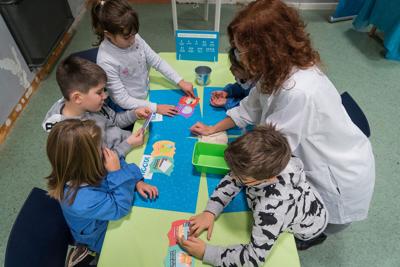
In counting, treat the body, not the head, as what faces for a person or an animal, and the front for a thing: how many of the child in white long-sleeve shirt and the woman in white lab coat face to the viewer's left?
1

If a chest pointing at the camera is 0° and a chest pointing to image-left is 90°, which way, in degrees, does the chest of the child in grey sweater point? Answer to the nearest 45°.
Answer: approximately 270°

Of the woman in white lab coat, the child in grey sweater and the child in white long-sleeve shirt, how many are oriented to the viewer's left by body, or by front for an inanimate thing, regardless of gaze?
1

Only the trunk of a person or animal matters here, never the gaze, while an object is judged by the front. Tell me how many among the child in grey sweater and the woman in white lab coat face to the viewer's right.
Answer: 1

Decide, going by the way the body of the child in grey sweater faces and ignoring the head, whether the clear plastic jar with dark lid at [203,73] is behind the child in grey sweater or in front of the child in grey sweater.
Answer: in front

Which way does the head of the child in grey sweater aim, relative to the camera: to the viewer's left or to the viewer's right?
to the viewer's right

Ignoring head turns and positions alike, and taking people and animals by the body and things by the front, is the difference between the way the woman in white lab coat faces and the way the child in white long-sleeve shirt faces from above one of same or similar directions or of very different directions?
very different directions

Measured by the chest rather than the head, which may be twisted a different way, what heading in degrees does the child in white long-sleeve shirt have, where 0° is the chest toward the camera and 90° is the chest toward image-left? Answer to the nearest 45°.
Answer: approximately 315°

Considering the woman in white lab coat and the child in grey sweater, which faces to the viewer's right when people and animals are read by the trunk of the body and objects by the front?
the child in grey sweater

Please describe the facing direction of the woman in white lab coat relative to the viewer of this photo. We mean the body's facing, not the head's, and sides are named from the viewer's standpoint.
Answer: facing to the left of the viewer
